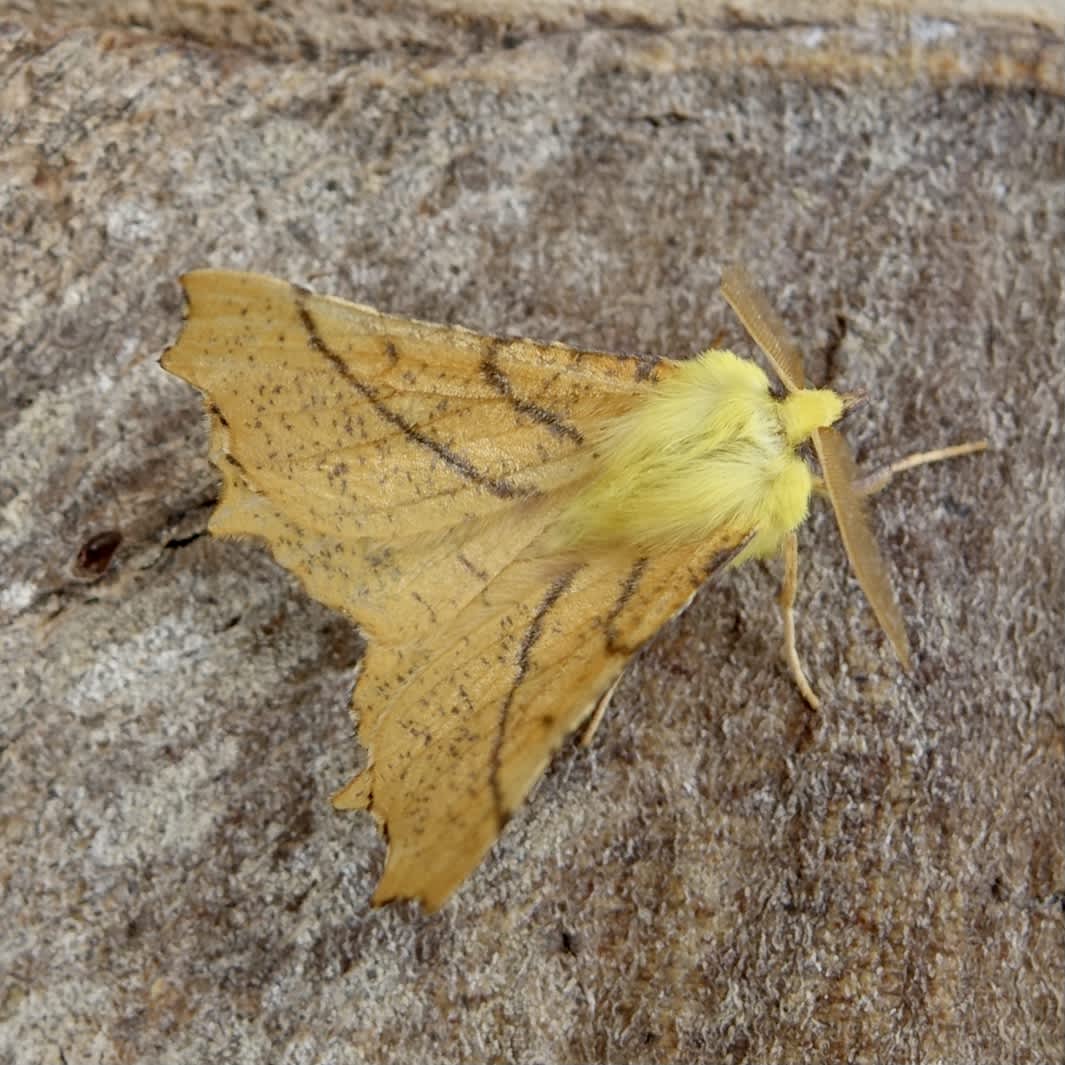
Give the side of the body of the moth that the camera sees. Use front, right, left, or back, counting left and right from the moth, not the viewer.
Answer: right
